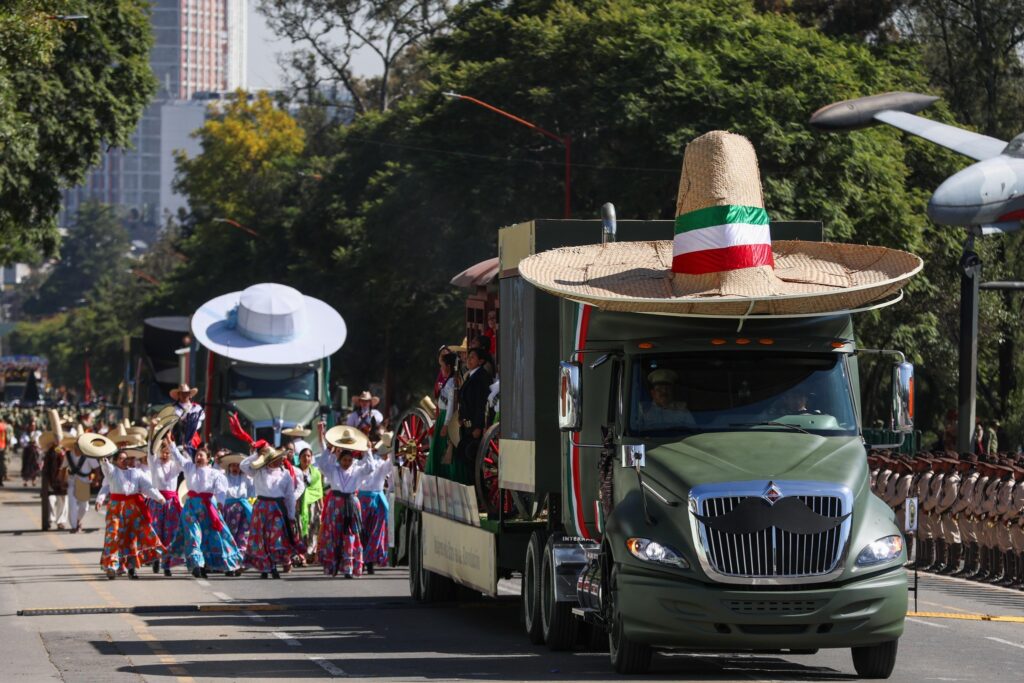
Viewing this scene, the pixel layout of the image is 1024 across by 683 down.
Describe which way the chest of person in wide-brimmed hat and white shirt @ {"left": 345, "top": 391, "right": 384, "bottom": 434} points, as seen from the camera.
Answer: toward the camera

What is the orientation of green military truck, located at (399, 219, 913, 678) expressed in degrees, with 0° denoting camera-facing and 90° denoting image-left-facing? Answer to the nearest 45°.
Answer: approximately 315°

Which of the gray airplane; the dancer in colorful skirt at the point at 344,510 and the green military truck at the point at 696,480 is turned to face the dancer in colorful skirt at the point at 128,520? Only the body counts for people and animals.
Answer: the gray airplane

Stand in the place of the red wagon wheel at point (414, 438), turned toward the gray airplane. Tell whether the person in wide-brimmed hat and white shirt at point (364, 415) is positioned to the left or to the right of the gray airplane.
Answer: left

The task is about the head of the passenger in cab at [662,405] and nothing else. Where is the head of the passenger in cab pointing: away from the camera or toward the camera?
toward the camera

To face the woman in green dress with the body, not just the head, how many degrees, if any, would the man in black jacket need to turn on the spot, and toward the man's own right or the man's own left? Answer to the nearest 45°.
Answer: approximately 90° to the man's own right

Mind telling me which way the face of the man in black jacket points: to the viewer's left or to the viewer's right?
to the viewer's left

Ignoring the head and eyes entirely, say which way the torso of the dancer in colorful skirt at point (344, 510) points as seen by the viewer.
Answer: toward the camera

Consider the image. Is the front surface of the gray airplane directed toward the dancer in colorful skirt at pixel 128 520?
yes

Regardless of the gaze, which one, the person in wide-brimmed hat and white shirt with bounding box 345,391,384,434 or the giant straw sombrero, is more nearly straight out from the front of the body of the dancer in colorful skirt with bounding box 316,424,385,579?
the giant straw sombrero

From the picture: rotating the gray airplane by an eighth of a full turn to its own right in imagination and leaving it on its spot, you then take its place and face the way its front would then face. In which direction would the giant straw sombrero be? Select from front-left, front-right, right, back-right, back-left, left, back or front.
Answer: left

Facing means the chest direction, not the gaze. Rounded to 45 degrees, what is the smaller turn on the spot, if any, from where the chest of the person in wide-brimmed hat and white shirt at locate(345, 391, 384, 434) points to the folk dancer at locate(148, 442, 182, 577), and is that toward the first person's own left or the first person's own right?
approximately 45° to the first person's own right

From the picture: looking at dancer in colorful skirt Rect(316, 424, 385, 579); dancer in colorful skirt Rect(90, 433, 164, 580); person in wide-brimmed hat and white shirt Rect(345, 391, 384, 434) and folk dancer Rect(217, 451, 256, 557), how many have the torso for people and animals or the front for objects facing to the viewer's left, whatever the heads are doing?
0

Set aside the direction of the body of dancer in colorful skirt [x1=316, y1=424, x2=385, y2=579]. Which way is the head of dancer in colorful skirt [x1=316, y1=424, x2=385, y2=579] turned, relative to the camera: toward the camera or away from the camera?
toward the camera
